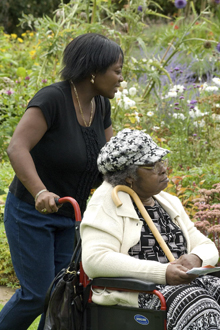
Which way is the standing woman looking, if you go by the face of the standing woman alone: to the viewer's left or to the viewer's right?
to the viewer's right

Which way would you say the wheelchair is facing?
to the viewer's right

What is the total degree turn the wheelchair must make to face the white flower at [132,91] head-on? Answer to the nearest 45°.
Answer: approximately 90° to its left
